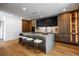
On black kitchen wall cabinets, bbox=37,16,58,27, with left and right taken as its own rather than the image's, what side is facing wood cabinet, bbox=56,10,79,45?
left

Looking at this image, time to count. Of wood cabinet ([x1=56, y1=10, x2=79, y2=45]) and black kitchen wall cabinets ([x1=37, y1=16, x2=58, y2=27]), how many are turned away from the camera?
0

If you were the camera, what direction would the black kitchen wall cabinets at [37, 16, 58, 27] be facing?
facing the viewer and to the left of the viewer

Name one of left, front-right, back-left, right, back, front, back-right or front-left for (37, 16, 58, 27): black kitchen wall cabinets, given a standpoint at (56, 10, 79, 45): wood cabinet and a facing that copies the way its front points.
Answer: right
